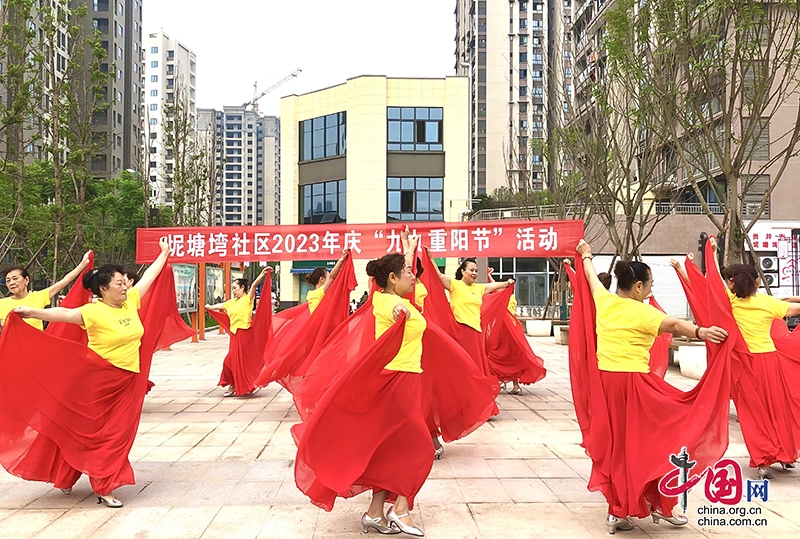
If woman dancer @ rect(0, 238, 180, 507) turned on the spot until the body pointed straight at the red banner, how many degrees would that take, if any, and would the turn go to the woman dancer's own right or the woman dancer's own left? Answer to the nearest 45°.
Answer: approximately 90° to the woman dancer's own left

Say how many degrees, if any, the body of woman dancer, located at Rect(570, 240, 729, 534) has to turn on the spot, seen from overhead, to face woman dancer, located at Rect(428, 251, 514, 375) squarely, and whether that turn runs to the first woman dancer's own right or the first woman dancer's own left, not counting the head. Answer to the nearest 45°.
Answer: approximately 90° to the first woman dancer's own left

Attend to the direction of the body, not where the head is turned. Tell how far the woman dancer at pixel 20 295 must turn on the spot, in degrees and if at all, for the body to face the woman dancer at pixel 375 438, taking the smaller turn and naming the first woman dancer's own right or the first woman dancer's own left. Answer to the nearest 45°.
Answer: approximately 90° to the first woman dancer's own left

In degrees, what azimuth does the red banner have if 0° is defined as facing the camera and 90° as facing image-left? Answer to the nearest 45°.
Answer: approximately 0°

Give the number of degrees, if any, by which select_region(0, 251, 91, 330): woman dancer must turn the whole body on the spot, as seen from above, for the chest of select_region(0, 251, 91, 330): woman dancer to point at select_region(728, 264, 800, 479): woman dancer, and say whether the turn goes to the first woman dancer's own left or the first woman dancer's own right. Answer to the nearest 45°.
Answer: approximately 90° to the first woman dancer's own left

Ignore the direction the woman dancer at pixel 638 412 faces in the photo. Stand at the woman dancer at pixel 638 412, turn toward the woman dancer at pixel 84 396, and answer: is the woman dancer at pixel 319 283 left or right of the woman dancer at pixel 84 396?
right

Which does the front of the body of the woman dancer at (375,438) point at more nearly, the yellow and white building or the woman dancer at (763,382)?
the woman dancer
